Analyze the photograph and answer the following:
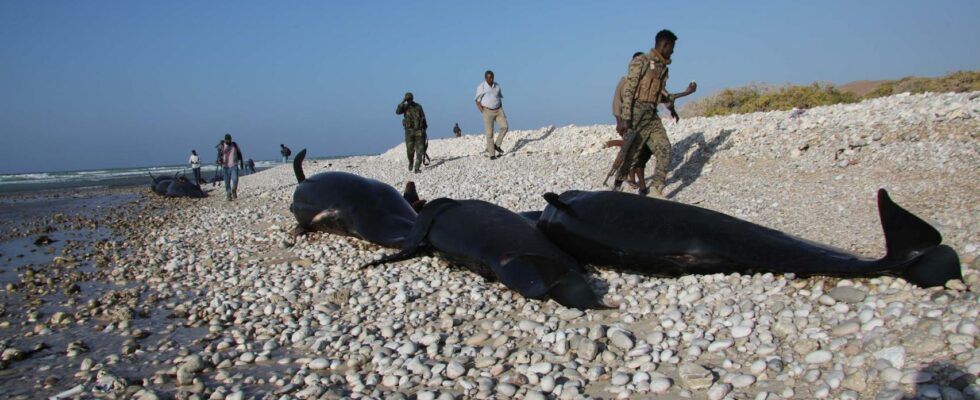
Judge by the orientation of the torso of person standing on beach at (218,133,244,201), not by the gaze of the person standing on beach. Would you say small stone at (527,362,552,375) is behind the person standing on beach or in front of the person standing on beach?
in front

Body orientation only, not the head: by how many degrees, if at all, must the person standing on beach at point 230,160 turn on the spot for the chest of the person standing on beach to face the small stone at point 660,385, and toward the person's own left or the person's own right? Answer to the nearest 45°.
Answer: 0° — they already face it

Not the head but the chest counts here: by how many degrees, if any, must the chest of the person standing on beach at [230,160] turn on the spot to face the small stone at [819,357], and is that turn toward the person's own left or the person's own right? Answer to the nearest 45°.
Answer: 0° — they already face it

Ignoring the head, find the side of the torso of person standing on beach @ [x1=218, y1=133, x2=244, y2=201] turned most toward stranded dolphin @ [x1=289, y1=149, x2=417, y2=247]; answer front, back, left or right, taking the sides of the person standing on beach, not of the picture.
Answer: front

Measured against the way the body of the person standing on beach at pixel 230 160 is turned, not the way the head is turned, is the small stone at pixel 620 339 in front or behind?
in front

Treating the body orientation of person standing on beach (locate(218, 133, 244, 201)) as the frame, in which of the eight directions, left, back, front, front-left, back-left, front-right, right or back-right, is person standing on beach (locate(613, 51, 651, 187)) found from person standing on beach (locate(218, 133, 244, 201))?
front-left

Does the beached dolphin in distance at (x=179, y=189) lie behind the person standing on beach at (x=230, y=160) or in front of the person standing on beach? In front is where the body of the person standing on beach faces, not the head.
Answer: behind

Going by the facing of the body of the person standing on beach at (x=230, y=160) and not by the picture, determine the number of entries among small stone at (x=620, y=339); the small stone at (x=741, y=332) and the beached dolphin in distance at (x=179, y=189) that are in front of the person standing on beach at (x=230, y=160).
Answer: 2

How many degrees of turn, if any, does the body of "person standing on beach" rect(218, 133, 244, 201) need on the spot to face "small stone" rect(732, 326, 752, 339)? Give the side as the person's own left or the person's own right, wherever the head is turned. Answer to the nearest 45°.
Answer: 0° — they already face it

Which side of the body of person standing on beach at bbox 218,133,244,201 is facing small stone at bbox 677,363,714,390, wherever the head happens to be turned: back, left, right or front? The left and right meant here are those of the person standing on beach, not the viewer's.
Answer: front

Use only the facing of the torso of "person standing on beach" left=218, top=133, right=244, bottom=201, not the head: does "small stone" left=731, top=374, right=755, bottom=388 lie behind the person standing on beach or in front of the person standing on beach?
in front

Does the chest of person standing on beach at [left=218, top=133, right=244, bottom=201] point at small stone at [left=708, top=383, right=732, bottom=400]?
yes

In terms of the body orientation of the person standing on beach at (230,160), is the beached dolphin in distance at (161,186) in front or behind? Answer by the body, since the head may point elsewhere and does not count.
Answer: behind

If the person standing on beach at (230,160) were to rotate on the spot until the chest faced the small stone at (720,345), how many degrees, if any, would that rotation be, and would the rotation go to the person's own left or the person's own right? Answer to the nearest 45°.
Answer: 0° — they already face it

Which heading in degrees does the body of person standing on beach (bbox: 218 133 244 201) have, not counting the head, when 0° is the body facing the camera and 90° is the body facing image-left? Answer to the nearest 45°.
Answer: approximately 0°
